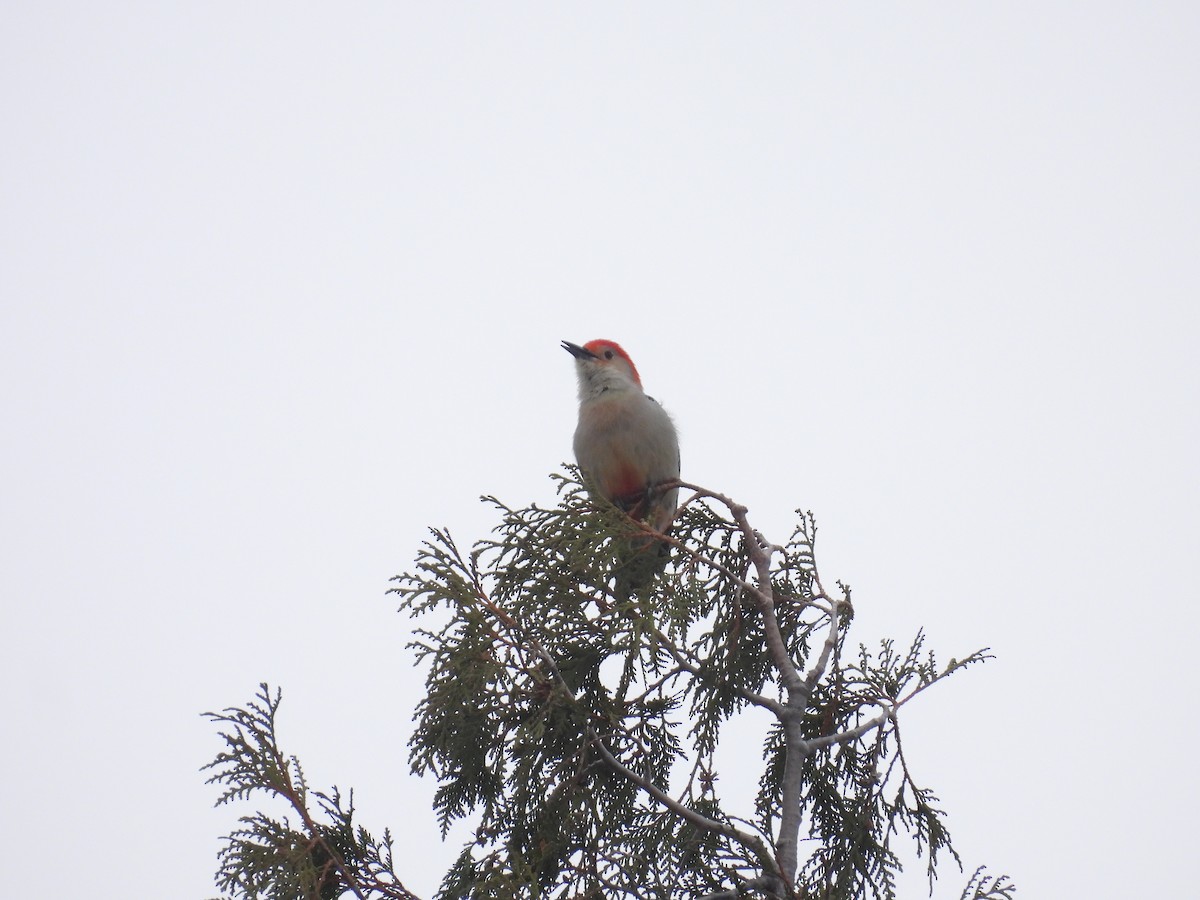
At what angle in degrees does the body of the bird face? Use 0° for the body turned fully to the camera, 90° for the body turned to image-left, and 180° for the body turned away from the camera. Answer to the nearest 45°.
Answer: approximately 45°
